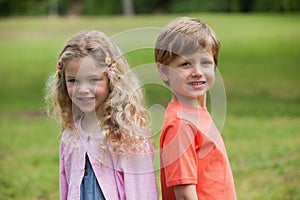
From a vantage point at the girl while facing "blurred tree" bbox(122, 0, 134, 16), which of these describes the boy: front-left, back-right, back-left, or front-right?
back-right

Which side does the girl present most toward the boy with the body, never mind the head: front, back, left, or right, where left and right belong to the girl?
left

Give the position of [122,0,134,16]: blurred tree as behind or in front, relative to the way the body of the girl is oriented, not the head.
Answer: behind
